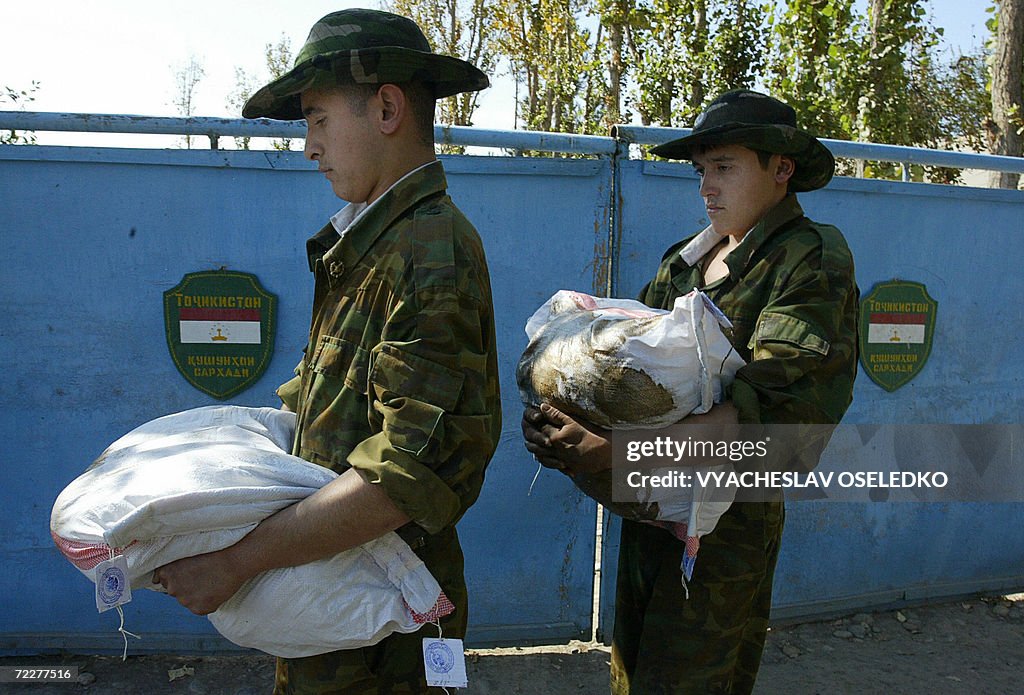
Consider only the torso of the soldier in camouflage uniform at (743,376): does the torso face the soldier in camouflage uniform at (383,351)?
yes

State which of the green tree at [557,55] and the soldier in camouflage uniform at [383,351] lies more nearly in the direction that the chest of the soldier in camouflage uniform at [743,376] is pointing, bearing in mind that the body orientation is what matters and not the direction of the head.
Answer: the soldier in camouflage uniform

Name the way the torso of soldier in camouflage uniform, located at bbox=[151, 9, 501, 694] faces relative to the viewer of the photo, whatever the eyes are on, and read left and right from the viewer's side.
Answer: facing to the left of the viewer

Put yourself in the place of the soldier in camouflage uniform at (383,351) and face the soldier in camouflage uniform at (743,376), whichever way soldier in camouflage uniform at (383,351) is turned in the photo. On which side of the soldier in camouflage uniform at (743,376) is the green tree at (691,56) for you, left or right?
left

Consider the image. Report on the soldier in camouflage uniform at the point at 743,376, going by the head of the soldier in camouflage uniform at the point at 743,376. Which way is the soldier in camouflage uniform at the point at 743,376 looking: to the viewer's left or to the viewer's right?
to the viewer's left

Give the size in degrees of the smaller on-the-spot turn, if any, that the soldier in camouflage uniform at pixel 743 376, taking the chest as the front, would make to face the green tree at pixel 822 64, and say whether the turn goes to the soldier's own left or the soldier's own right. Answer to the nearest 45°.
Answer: approximately 135° to the soldier's own right

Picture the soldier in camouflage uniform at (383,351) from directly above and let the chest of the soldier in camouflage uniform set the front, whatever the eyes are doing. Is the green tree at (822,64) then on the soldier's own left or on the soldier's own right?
on the soldier's own right

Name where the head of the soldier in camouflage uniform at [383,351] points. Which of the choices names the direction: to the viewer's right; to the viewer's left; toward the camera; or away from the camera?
to the viewer's left

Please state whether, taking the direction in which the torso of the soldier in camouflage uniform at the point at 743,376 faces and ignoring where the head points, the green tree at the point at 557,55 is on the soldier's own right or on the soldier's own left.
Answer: on the soldier's own right

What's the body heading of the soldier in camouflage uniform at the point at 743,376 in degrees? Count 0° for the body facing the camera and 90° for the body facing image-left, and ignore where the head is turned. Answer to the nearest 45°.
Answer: approximately 45°

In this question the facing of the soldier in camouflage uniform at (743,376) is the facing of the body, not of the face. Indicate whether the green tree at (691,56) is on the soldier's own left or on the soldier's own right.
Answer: on the soldier's own right

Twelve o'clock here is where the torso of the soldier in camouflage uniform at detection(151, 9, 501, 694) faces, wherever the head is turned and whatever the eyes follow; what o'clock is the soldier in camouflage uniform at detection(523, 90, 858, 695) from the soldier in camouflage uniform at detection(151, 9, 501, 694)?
the soldier in camouflage uniform at detection(523, 90, 858, 695) is roughly at 5 o'clock from the soldier in camouflage uniform at detection(151, 9, 501, 694).

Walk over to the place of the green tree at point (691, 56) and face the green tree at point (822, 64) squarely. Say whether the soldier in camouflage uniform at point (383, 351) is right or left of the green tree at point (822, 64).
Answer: right
